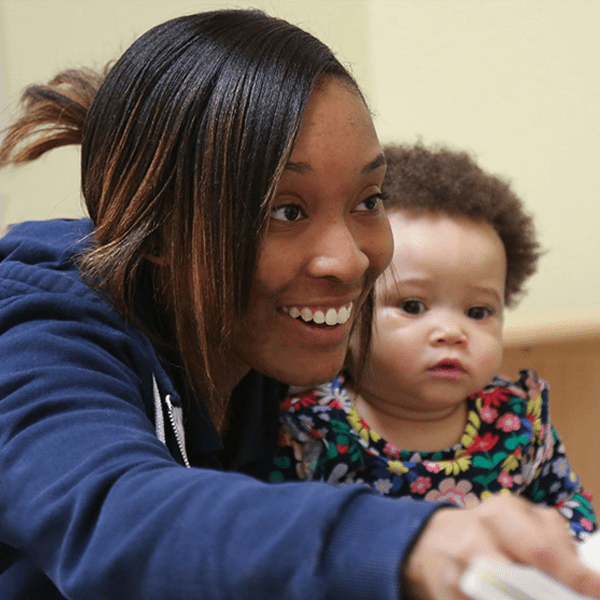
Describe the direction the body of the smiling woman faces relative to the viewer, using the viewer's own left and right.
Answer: facing the viewer and to the right of the viewer

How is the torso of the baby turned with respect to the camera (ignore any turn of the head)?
toward the camera

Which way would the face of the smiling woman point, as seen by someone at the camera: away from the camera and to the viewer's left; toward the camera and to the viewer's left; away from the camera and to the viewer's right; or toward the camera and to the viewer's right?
toward the camera and to the viewer's right
